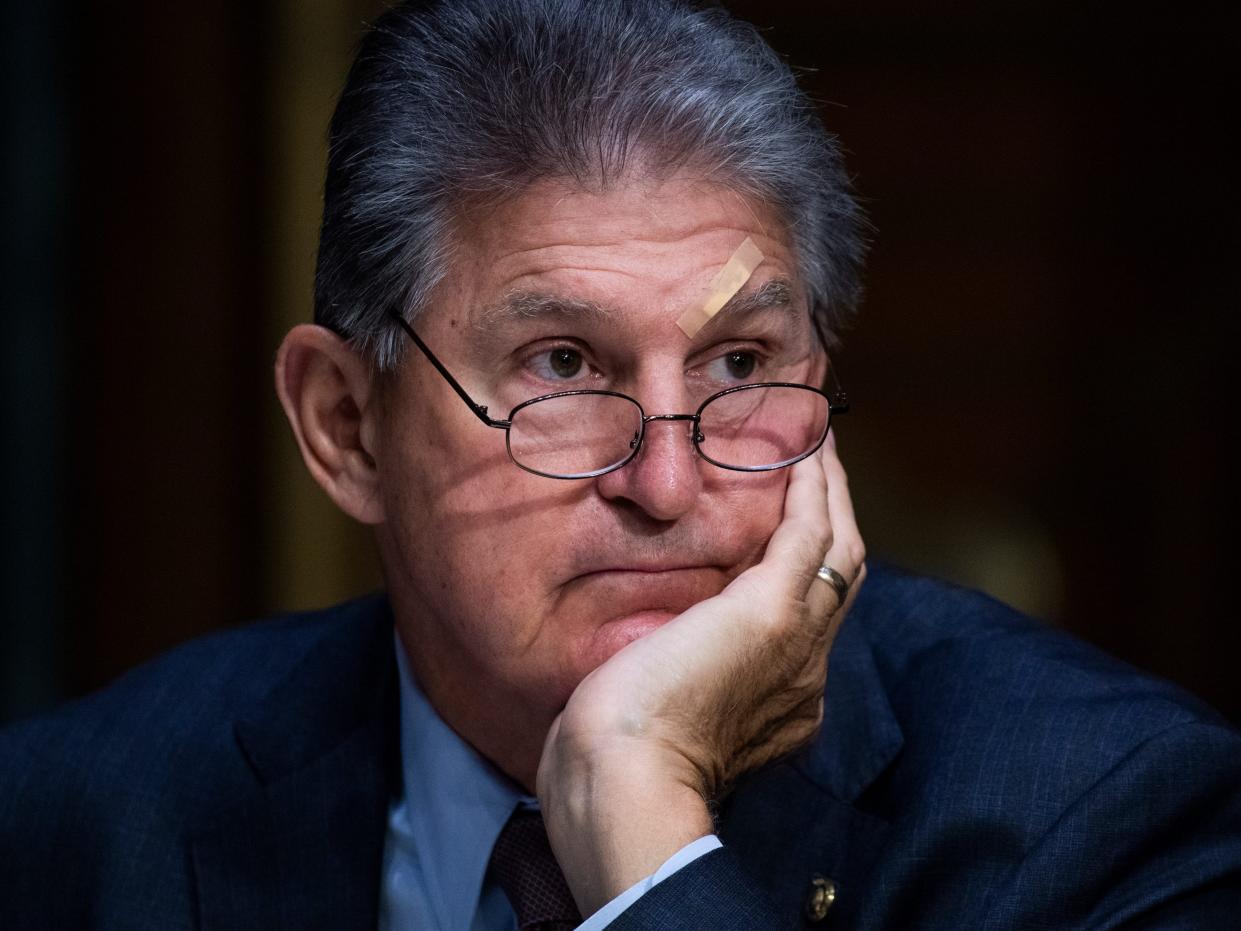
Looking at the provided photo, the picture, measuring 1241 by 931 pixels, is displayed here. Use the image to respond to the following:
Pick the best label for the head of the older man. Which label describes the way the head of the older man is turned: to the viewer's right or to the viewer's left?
to the viewer's right

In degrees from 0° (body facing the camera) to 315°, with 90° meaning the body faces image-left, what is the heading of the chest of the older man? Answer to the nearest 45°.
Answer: approximately 0°
